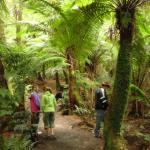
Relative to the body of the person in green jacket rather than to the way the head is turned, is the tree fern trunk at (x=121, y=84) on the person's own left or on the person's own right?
on the person's own right

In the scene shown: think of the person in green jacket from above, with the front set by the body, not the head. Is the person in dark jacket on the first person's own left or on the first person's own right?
on the first person's own right

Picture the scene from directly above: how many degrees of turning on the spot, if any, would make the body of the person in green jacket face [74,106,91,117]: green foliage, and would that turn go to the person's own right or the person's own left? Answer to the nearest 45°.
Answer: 0° — they already face it
